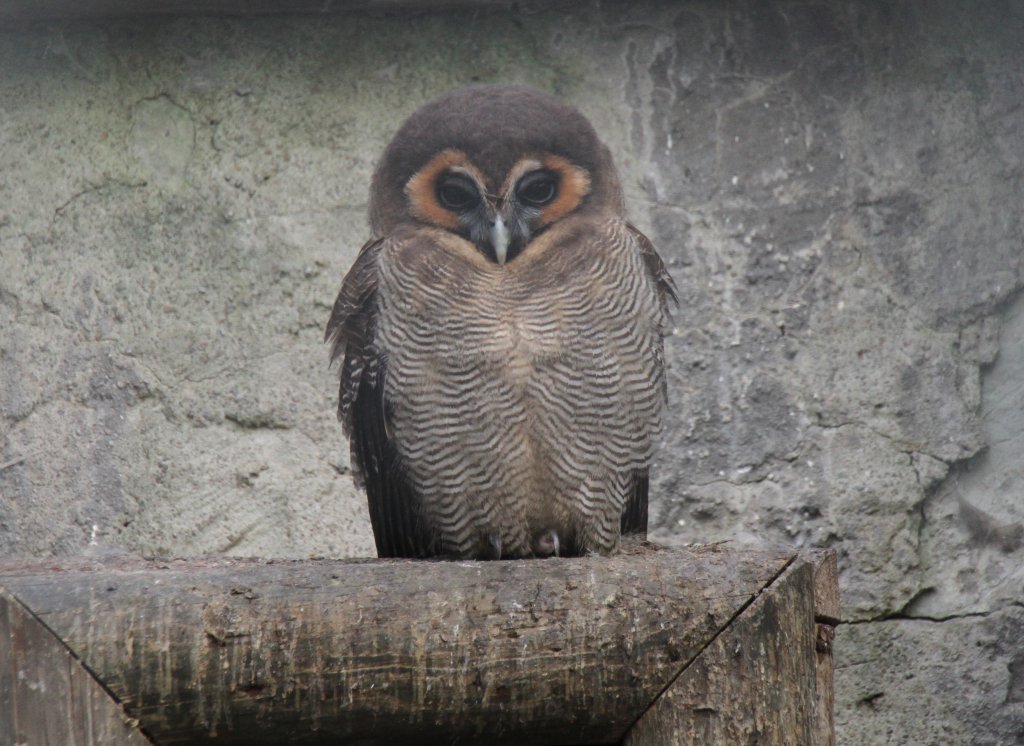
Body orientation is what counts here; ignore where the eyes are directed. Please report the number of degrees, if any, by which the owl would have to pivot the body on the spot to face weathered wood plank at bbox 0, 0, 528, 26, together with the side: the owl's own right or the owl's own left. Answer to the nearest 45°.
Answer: approximately 135° to the owl's own right

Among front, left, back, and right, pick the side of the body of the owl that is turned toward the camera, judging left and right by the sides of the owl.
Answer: front

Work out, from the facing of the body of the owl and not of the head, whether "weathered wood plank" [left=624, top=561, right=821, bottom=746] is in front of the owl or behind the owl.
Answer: in front
